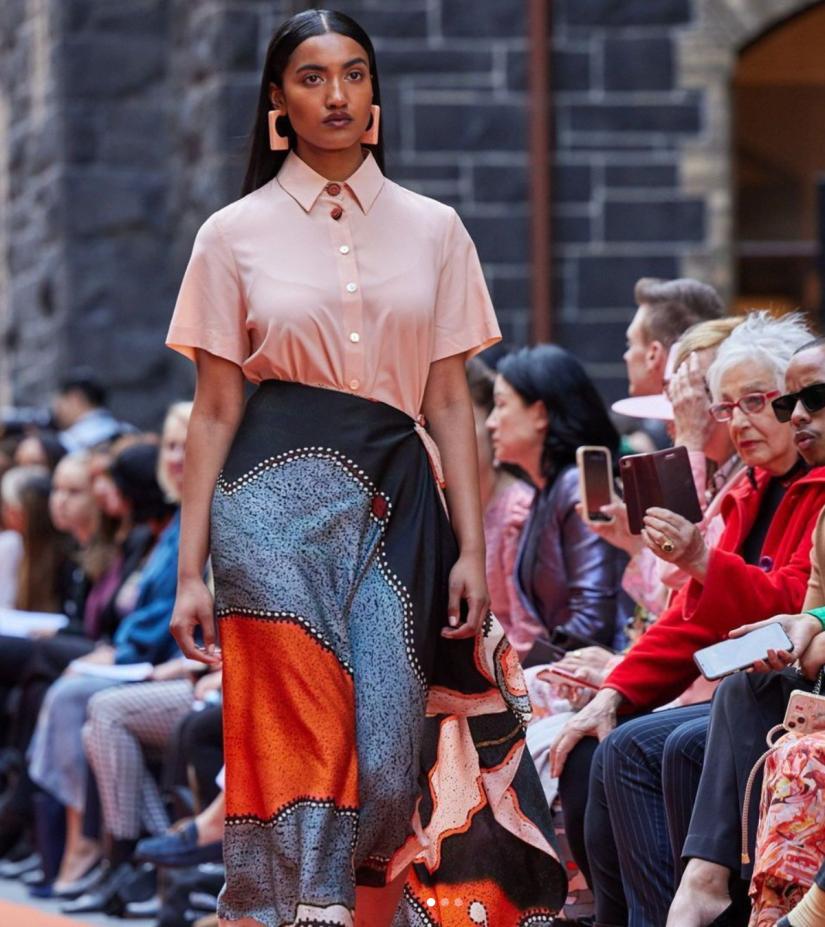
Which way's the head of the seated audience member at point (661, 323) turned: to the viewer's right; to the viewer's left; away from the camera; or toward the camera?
to the viewer's left

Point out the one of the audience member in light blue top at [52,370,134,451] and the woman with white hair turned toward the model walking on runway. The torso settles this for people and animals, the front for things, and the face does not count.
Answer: the woman with white hair

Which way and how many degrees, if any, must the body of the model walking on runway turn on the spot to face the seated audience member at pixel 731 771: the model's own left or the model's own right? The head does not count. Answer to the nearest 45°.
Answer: approximately 90° to the model's own left
